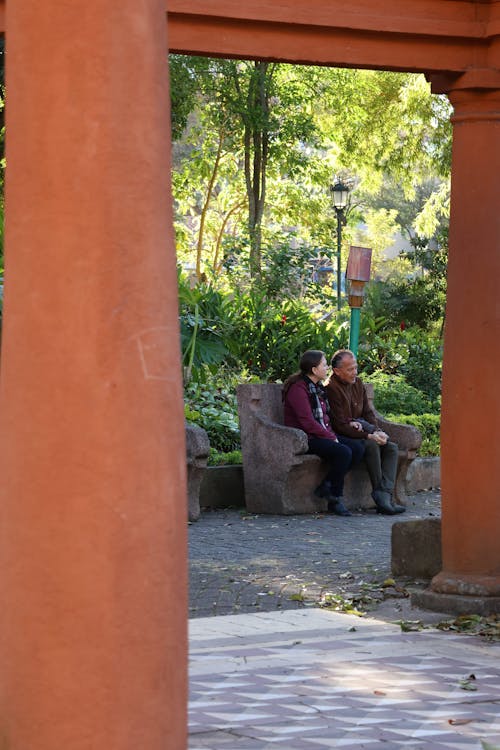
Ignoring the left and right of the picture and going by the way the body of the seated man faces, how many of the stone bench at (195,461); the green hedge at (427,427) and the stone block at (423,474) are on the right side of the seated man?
1

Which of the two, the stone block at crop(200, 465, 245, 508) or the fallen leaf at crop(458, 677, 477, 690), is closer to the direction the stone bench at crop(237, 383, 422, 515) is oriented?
the fallen leaf

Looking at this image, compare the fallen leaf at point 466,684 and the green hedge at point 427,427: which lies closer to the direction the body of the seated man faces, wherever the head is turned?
the fallen leaf

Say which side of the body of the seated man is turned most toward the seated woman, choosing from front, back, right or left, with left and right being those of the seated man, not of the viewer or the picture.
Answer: right

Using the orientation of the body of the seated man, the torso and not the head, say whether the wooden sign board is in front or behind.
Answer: behind

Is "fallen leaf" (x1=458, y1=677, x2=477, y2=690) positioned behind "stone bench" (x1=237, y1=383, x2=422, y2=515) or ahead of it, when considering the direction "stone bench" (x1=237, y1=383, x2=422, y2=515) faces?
ahead

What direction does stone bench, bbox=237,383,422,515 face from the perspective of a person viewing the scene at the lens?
facing the viewer and to the right of the viewer

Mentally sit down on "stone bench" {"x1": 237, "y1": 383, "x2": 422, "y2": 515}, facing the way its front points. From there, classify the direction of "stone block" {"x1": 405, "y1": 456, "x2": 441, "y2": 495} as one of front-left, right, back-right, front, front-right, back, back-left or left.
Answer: left

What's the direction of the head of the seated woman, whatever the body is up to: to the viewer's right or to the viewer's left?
to the viewer's right

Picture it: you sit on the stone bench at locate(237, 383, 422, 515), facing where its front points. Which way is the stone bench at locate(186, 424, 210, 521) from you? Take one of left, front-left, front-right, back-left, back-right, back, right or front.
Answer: right

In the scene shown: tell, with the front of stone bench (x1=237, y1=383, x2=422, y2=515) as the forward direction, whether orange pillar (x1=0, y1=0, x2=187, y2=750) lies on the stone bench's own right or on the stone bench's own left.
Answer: on the stone bench's own right

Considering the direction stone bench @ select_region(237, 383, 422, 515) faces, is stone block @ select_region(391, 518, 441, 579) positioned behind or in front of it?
in front
